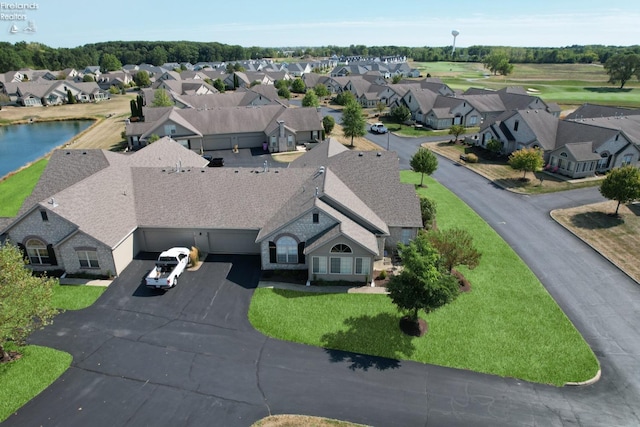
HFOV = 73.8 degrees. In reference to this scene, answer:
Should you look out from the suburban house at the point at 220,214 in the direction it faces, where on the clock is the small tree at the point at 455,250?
The small tree is roughly at 10 o'clock from the suburban house.

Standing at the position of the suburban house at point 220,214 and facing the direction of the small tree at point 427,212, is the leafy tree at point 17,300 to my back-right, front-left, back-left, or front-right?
back-right

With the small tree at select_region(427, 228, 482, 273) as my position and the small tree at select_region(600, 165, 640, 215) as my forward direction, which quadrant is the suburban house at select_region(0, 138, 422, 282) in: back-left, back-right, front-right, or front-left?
back-left

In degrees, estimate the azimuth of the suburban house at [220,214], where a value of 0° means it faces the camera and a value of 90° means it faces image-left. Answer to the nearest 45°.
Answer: approximately 0°

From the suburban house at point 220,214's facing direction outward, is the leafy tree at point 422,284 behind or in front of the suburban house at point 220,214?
in front

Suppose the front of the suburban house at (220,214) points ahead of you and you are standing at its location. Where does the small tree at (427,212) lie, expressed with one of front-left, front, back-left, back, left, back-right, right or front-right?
left

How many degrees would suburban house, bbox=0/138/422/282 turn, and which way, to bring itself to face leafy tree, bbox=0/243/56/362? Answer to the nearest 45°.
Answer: approximately 45° to its right

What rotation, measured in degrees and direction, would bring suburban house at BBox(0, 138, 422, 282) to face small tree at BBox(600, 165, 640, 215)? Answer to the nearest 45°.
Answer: approximately 90° to its left
